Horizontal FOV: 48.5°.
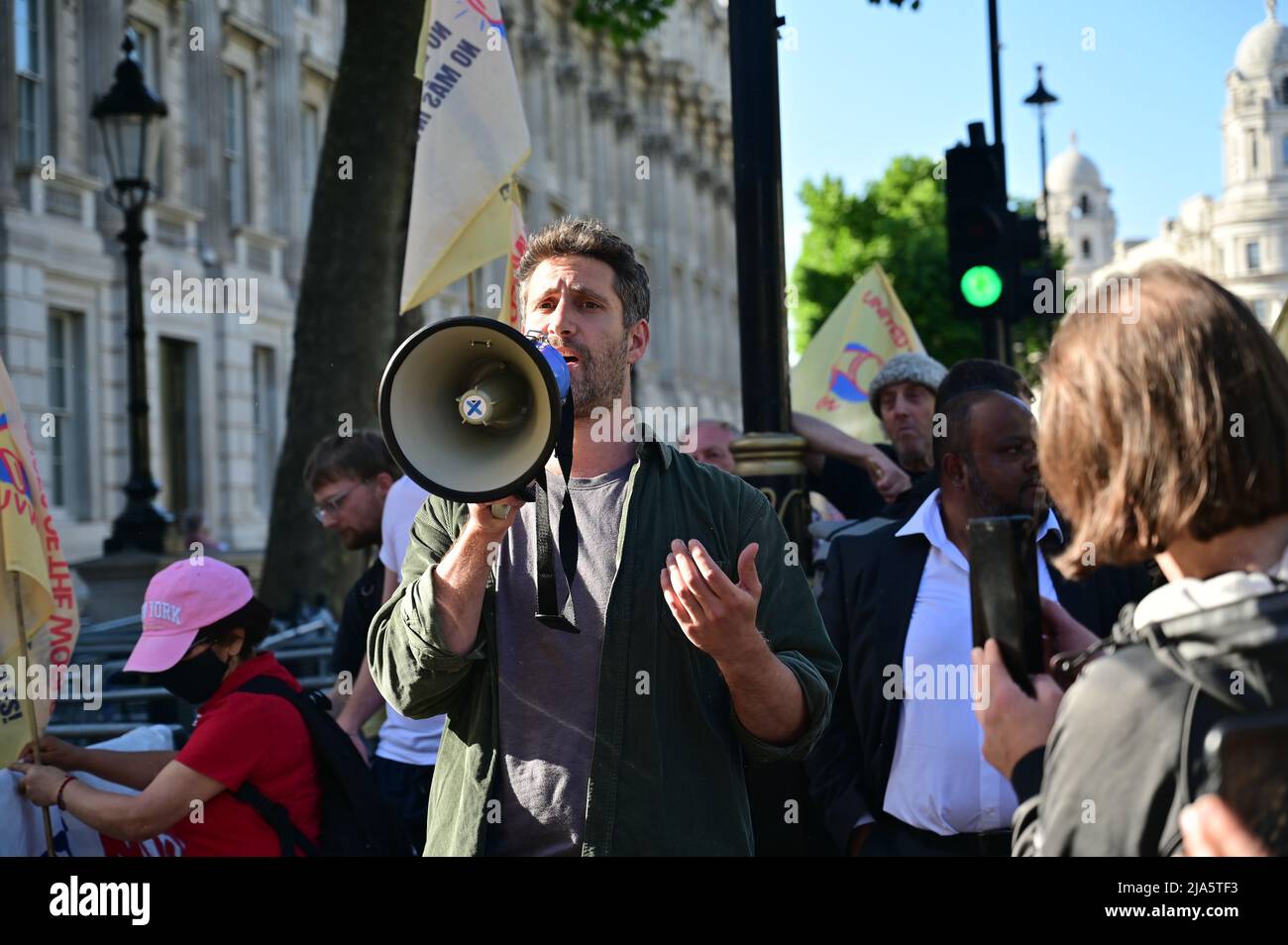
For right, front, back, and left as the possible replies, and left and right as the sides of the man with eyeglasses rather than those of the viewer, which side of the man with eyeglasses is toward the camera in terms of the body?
left

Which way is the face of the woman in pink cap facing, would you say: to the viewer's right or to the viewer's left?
to the viewer's left

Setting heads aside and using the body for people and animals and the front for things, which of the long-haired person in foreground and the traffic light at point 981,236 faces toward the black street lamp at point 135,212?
the long-haired person in foreground

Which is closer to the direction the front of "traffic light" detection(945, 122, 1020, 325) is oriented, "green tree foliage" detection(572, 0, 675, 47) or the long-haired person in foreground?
the long-haired person in foreground

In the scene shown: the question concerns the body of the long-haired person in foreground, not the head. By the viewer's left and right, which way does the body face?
facing away from the viewer and to the left of the viewer

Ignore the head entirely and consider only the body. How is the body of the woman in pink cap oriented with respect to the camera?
to the viewer's left

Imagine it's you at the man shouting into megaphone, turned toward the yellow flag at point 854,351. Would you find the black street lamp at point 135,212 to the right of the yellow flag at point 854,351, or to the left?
left

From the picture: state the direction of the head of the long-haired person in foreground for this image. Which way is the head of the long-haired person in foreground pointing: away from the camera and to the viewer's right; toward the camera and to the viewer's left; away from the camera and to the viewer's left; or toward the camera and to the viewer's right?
away from the camera and to the viewer's left
